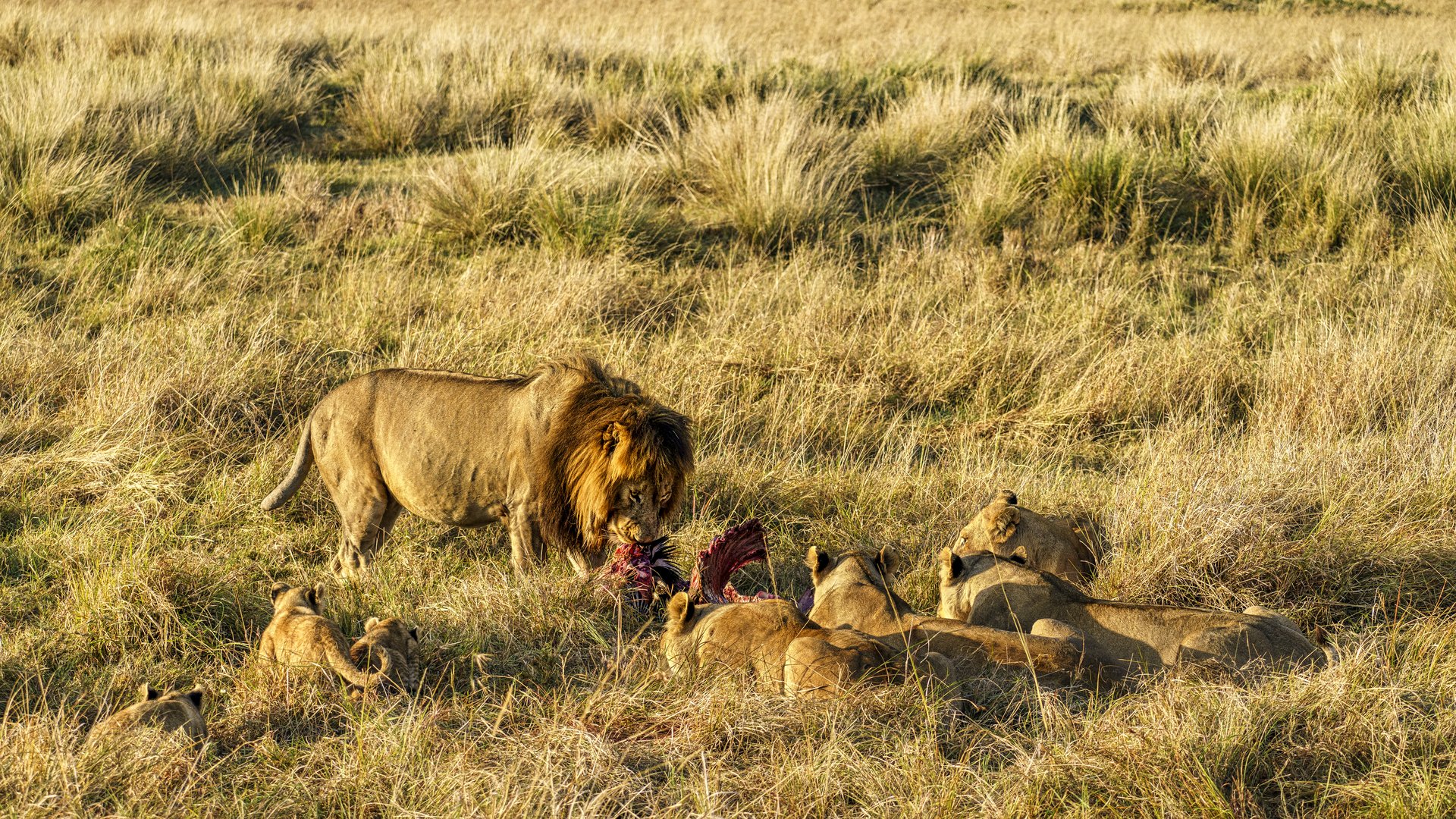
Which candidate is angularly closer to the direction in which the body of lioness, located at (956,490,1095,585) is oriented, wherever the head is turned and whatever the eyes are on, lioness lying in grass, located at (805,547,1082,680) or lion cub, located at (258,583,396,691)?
the lion cub

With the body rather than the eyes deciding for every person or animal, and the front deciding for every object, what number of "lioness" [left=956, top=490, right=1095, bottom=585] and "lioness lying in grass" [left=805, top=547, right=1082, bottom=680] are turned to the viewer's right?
0

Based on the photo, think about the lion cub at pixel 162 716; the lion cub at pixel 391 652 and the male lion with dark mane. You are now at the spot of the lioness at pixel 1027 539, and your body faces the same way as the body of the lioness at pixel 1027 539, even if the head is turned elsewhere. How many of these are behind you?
0

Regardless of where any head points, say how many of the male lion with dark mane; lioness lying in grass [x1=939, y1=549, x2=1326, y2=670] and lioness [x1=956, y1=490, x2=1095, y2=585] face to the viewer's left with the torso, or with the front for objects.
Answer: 2

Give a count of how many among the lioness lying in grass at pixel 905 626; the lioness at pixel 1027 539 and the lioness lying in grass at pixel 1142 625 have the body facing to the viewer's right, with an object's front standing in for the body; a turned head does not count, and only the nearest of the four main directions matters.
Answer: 0

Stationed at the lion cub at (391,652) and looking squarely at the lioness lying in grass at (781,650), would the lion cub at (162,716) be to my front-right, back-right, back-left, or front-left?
back-right

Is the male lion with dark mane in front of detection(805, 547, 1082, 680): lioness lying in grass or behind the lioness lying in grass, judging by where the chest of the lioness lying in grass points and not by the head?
in front

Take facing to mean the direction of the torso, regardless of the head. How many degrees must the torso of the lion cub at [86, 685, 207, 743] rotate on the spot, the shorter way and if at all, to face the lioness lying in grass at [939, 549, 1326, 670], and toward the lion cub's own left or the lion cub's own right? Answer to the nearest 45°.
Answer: approximately 45° to the lion cub's own right

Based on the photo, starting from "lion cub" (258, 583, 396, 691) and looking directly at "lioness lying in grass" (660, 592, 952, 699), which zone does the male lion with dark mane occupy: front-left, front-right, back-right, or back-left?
front-left

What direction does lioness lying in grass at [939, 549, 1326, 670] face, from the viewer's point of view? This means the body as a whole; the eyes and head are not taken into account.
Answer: to the viewer's left

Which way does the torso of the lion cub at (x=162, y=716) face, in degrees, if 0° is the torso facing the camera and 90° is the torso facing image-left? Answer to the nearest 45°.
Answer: approximately 225°

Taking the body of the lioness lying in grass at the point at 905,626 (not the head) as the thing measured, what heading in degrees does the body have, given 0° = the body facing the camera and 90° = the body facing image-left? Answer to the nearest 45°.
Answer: approximately 135°

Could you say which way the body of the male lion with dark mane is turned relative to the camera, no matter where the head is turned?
to the viewer's right
